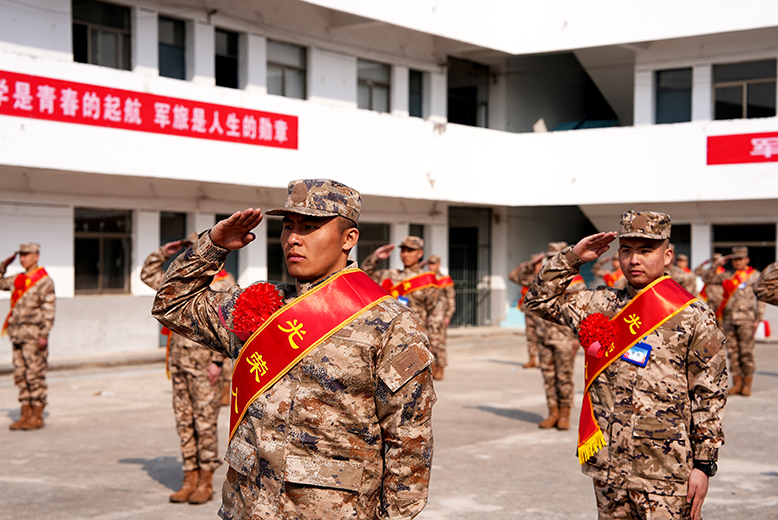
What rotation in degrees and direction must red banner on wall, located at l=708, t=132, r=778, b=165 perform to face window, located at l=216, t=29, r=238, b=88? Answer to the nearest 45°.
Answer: approximately 45° to its right

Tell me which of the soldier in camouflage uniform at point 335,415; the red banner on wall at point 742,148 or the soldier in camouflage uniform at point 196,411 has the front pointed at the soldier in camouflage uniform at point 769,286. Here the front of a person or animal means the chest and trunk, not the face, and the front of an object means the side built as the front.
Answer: the red banner on wall

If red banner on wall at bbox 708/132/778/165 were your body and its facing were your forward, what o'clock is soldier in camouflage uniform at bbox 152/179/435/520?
The soldier in camouflage uniform is roughly at 12 o'clock from the red banner on wall.

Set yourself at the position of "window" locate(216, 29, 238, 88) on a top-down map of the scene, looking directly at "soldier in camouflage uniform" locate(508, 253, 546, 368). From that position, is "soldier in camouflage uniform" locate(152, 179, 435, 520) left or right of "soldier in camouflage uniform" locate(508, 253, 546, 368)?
right

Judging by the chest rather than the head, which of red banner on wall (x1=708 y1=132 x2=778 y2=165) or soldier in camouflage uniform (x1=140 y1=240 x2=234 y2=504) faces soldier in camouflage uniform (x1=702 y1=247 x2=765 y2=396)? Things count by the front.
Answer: the red banner on wall

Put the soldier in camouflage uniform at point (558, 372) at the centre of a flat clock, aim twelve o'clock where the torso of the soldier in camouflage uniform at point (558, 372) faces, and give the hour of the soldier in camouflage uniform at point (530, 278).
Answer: the soldier in camouflage uniform at point (530, 278) is roughly at 4 o'clock from the soldier in camouflage uniform at point (558, 372).
